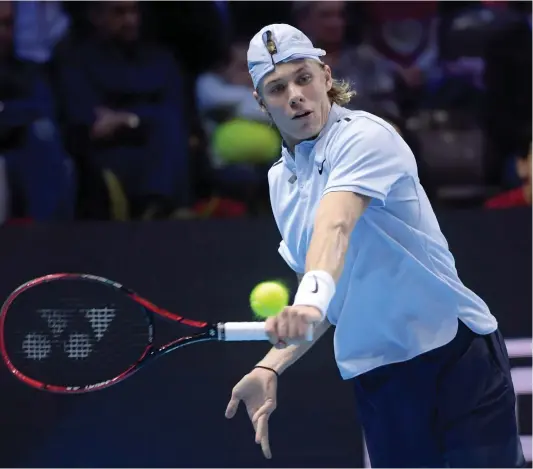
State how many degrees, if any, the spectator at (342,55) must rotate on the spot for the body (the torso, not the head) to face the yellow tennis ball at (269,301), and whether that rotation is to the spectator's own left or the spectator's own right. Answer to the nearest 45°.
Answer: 0° — they already face it

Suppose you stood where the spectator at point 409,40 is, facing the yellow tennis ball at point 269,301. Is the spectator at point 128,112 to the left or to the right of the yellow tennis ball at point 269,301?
right

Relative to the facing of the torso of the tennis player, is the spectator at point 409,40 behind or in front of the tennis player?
behind

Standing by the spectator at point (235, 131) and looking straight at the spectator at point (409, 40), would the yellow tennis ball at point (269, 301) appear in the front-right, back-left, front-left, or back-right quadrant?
back-right

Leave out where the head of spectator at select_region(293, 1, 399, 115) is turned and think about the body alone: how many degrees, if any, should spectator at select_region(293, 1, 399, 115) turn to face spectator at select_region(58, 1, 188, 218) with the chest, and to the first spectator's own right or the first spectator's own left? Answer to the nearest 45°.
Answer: approximately 90° to the first spectator's own right

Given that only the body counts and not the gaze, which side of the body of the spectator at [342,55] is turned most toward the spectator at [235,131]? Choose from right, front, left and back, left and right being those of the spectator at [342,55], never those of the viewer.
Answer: right

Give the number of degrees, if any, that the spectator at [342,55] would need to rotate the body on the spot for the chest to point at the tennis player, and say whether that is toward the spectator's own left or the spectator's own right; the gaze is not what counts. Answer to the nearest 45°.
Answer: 0° — they already face them

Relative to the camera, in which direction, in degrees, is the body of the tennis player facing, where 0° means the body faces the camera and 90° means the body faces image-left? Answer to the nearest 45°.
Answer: approximately 45°
